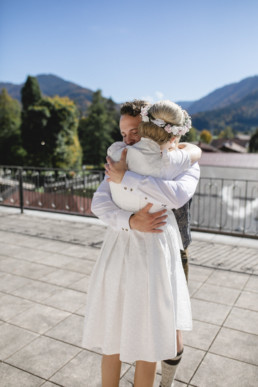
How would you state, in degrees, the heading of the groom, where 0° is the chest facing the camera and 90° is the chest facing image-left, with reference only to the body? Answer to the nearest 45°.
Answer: approximately 0°
